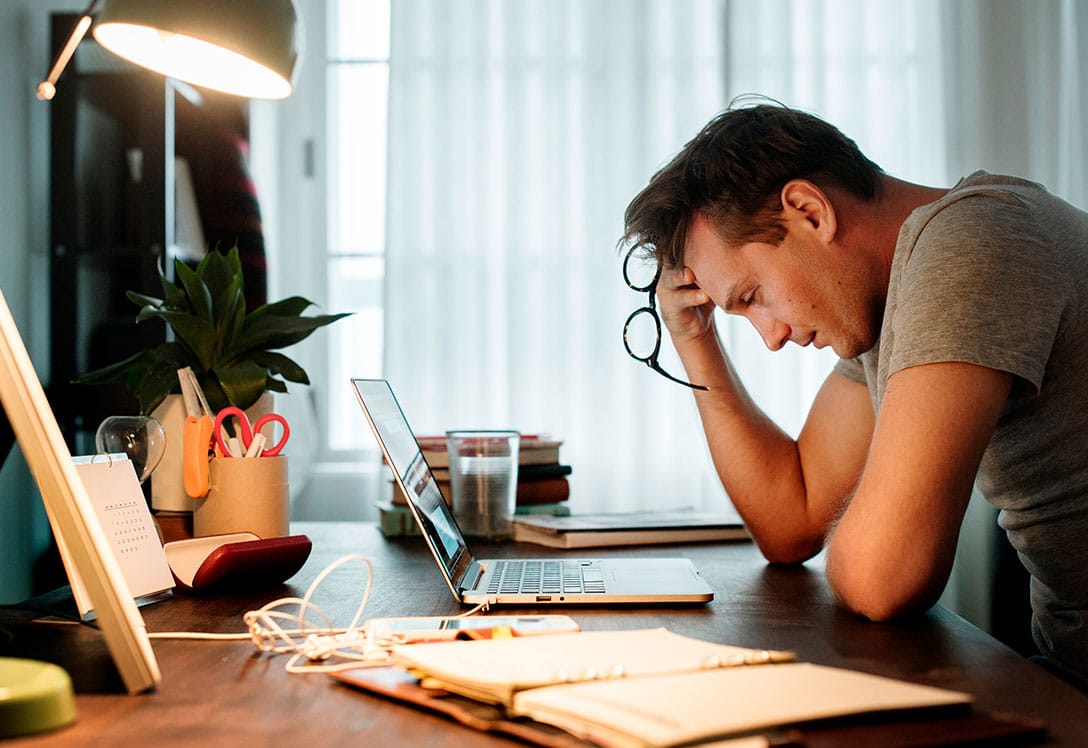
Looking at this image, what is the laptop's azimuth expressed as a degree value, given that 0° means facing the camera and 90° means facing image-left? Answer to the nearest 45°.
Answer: approximately 270°

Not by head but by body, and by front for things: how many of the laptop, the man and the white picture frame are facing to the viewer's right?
2

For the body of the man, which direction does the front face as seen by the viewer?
to the viewer's left

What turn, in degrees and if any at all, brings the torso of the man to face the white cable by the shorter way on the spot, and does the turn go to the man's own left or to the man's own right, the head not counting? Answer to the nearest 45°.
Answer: approximately 45° to the man's own left

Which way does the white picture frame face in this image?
to the viewer's right
